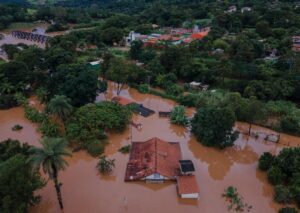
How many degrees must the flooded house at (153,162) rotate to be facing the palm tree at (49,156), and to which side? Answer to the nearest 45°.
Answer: approximately 45° to its right

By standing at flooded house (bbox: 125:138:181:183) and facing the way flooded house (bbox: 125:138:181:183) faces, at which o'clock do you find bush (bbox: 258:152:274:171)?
The bush is roughly at 9 o'clock from the flooded house.

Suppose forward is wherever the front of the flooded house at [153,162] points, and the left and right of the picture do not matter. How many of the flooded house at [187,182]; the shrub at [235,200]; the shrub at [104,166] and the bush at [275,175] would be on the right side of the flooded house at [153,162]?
1

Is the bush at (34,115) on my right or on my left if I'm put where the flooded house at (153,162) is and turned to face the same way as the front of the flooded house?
on my right

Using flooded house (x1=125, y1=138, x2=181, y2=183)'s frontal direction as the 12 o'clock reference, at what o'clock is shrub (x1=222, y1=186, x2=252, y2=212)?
The shrub is roughly at 10 o'clock from the flooded house.

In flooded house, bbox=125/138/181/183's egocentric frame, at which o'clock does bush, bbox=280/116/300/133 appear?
The bush is roughly at 8 o'clock from the flooded house.

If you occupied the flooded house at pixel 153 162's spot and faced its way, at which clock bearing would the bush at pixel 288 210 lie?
The bush is roughly at 10 o'clock from the flooded house.

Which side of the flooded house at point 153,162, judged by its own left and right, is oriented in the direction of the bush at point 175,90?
back

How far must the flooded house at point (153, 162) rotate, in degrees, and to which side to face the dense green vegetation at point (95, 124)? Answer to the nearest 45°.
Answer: approximately 135° to its right

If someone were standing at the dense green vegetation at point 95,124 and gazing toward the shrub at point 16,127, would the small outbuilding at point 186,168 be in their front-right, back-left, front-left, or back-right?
back-left

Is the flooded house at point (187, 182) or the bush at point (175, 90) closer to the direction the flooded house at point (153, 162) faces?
the flooded house

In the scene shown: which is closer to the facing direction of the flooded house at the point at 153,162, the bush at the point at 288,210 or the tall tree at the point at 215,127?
the bush

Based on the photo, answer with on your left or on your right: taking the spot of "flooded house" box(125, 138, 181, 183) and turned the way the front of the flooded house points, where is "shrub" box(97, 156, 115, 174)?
on your right

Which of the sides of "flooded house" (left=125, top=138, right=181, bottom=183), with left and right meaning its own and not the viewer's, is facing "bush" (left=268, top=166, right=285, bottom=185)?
left

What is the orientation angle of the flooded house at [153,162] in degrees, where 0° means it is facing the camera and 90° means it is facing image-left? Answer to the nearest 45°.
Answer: approximately 0°

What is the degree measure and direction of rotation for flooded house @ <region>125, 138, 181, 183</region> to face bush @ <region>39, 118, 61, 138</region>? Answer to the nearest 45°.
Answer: approximately 135° to its right
